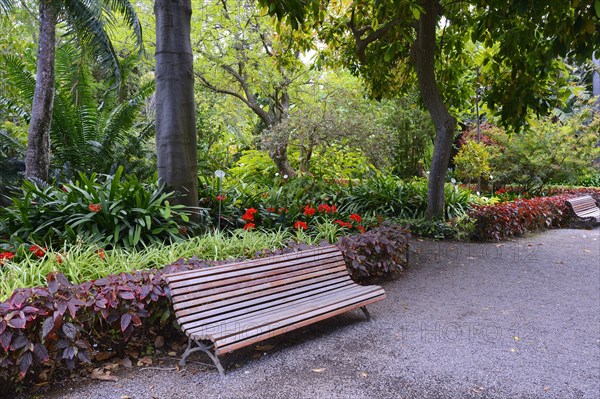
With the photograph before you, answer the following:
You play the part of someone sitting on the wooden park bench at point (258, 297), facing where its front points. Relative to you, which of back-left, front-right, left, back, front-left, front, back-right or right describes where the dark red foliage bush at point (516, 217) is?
left

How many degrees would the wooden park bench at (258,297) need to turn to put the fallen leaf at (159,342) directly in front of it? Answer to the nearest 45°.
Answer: approximately 135° to its right

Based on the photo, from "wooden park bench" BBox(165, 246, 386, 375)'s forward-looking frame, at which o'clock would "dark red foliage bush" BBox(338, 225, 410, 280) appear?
The dark red foliage bush is roughly at 9 o'clock from the wooden park bench.

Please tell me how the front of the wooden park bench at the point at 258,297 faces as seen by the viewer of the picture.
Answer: facing the viewer and to the right of the viewer

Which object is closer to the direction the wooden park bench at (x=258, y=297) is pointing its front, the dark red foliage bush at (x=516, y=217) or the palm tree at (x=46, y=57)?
the dark red foliage bush

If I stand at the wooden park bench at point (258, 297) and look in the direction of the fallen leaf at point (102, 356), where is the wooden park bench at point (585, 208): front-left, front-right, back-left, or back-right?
back-right

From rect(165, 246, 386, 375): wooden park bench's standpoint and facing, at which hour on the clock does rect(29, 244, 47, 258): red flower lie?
The red flower is roughly at 5 o'clock from the wooden park bench.

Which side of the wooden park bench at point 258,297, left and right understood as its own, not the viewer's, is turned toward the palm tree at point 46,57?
back

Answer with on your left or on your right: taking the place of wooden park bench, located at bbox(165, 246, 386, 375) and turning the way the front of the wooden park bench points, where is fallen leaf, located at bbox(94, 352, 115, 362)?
on your right

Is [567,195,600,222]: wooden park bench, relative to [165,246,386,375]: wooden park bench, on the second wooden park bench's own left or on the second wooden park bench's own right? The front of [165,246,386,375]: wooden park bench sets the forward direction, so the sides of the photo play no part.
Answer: on the second wooden park bench's own left
